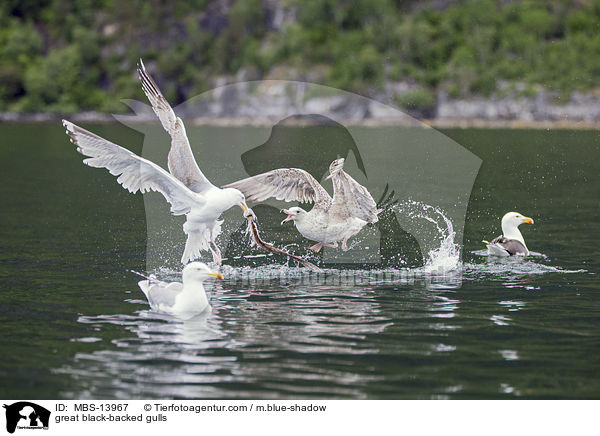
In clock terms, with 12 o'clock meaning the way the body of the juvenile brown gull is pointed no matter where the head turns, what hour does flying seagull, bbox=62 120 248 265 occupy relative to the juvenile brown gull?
The flying seagull is roughly at 11 o'clock from the juvenile brown gull.

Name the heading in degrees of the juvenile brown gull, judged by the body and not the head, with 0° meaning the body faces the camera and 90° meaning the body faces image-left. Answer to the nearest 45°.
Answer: approximately 90°

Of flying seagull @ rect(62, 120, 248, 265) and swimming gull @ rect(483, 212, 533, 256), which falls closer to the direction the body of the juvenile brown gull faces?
the flying seagull

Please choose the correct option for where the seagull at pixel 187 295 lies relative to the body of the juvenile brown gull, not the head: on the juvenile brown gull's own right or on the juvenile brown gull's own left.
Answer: on the juvenile brown gull's own left
